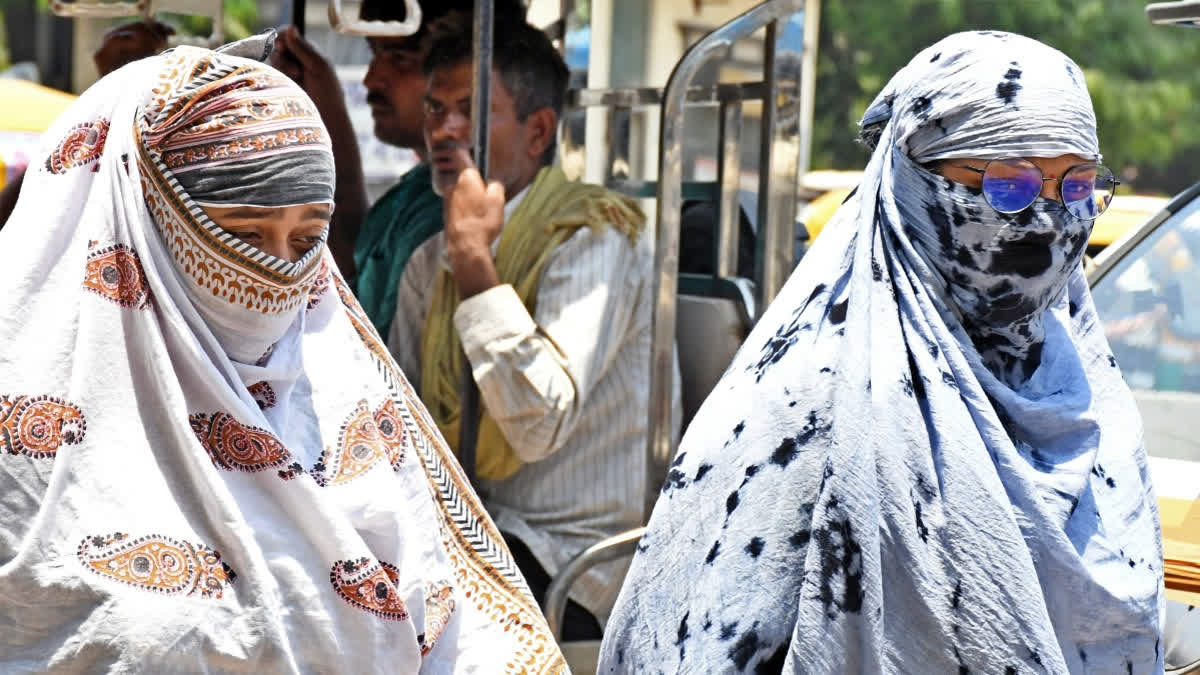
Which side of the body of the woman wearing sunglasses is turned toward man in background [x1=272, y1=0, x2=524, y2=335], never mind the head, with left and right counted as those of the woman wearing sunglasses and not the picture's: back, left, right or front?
back

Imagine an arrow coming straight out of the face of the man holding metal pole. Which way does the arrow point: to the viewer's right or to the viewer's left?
to the viewer's left

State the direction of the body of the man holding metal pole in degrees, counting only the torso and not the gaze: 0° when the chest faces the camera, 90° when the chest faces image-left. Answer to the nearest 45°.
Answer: approximately 45°

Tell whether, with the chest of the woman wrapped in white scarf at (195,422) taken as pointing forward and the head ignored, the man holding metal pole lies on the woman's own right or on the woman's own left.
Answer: on the woman's own left

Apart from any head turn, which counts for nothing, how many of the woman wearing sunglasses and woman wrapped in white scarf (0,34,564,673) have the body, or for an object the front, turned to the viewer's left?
0

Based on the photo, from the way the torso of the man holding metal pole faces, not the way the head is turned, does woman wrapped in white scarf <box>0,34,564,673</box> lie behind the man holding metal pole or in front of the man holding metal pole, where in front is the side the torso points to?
in front

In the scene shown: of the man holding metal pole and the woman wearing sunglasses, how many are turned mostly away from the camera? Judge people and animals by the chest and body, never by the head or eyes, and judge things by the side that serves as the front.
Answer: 0

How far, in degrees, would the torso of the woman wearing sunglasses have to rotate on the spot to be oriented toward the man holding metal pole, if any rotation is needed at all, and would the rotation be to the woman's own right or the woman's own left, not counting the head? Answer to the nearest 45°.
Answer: approximately 180°

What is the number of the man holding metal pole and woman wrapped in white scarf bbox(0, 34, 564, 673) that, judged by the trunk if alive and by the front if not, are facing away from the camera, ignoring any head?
0

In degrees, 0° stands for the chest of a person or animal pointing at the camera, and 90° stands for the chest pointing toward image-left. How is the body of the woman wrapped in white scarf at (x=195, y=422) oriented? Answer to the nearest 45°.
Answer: approximately 315°

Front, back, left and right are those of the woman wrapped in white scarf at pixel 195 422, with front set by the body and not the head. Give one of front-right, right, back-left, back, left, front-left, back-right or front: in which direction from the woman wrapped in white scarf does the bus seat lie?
left

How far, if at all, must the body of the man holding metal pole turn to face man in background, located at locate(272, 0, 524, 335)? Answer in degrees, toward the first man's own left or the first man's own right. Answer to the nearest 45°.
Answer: approximately 90° to the first man's own right

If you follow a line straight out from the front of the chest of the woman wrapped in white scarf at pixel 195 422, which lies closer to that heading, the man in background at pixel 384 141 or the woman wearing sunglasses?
the woman wearing sunglasses
